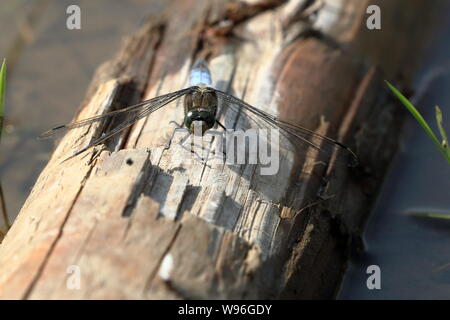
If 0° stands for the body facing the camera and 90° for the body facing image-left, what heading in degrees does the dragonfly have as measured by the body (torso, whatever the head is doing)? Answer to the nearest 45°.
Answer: approximately 0°
